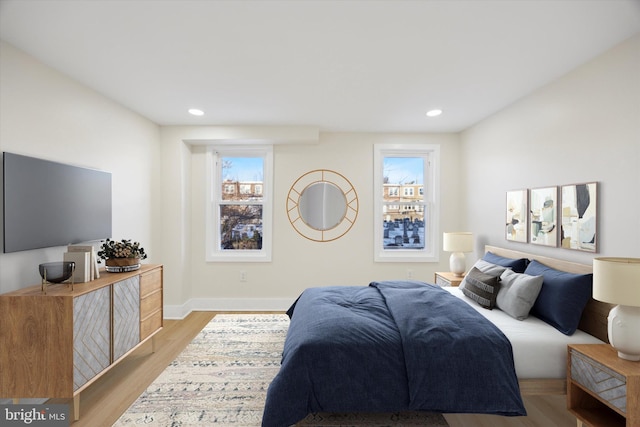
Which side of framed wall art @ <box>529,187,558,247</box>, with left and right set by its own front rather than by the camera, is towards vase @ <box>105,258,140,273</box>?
front

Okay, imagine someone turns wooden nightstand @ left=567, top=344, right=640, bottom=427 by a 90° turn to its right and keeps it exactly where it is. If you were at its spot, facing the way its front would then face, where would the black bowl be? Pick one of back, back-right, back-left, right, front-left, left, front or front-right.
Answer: left

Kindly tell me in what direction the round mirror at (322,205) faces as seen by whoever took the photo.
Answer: facing the viewer

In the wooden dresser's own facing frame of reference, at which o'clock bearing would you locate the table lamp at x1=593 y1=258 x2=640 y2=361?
The table lamp is roughly at 12 o'clock from the wooden dresser.

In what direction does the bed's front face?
to the viewer's left

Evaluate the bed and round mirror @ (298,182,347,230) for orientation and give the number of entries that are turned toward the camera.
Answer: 1

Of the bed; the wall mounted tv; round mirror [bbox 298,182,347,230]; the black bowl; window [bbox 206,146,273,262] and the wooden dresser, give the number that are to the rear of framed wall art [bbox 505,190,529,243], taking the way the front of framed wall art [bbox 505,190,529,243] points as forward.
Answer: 0

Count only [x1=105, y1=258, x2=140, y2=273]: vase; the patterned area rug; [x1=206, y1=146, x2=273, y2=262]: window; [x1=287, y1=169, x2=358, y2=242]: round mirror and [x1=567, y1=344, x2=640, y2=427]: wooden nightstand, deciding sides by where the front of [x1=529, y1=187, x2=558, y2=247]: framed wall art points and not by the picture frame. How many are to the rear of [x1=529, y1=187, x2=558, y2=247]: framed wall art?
0

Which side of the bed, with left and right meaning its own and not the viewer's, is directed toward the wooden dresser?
front

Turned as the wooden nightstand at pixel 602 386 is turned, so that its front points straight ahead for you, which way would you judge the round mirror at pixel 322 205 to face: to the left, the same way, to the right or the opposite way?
to the left

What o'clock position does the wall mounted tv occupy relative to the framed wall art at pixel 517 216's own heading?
The wall mounted tv is roughly at 12 o'clock from the framed wall art.

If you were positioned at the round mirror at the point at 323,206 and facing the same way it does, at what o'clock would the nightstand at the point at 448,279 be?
The nightstand is roughly at 10 o'clock from the round mirror.

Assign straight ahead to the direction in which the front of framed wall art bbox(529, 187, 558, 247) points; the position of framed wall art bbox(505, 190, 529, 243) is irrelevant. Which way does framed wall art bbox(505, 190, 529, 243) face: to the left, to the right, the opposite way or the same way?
the same way

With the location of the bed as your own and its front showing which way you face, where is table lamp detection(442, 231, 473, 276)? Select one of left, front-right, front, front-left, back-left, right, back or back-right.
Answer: right

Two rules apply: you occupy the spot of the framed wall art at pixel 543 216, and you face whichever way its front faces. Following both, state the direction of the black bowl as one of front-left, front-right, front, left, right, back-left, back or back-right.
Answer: front

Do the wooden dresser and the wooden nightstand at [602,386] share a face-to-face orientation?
yes

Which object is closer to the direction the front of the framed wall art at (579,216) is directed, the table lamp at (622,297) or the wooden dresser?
the wooden dresser

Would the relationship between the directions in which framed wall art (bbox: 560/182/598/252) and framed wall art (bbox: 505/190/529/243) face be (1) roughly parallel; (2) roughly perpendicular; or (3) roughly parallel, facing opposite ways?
roughly parallel

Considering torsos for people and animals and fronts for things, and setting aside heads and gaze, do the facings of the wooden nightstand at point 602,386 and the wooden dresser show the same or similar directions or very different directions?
very different directions

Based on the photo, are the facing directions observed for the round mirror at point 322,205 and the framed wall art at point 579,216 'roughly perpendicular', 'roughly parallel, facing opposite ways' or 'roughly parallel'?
roughly perpendicular
